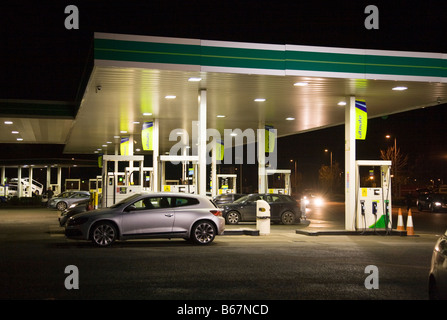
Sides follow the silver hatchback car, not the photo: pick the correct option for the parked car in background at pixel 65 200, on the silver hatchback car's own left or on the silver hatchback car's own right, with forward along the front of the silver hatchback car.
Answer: on the silver hatchback car's own right

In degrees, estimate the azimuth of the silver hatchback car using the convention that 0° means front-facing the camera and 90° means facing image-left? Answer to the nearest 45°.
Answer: approximately 90°

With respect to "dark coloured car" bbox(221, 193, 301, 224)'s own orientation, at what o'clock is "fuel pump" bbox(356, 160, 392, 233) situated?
The fuel pump is roughly at 8 o'clock from the dark coloured car.

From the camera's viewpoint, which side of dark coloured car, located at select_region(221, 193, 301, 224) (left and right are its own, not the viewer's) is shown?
left

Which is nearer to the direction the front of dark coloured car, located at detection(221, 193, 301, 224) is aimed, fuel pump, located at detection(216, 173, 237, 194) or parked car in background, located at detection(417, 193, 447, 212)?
the fuel pump

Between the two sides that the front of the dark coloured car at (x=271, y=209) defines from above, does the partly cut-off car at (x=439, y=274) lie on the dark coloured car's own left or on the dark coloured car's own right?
on the dark coloured car's own left

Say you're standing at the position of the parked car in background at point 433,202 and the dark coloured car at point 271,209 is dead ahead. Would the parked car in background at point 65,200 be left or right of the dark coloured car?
right
